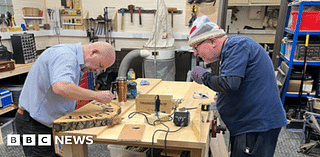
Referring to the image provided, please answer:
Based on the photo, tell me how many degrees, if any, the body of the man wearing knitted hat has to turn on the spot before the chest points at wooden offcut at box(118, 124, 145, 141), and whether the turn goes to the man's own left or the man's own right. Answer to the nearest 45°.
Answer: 0° — they already face it

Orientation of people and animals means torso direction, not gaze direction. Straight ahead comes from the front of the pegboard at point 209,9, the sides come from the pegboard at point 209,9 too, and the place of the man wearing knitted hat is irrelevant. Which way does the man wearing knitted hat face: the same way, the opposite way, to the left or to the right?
to the right

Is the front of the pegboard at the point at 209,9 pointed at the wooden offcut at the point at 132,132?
yes

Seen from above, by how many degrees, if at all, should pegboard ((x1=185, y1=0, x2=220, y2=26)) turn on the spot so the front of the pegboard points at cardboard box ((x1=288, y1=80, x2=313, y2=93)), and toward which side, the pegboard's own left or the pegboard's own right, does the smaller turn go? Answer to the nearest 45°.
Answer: approximately 45° to the pegboard's own left

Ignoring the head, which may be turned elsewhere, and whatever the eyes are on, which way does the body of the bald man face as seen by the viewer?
to the viewer's right

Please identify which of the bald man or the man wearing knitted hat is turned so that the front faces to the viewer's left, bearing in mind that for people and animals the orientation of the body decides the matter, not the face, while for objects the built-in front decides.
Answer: the man wearing knitted hat

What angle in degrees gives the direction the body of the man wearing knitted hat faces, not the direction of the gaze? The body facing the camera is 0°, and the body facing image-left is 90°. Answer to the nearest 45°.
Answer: approximately 90°

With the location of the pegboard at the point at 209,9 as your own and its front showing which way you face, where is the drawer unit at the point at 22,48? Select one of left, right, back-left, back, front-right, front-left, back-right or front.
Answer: front-right

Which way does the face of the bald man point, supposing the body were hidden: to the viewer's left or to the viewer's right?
to the viewer's right

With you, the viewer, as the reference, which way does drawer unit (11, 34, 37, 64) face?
facing the viewer and to the right of the viewer

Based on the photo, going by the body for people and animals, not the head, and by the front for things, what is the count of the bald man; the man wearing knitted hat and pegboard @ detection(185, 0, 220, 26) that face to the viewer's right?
1

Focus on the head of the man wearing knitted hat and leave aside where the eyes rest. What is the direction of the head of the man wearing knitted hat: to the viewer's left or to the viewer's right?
to the viewer's left

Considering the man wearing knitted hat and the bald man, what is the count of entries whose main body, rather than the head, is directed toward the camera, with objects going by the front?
0
